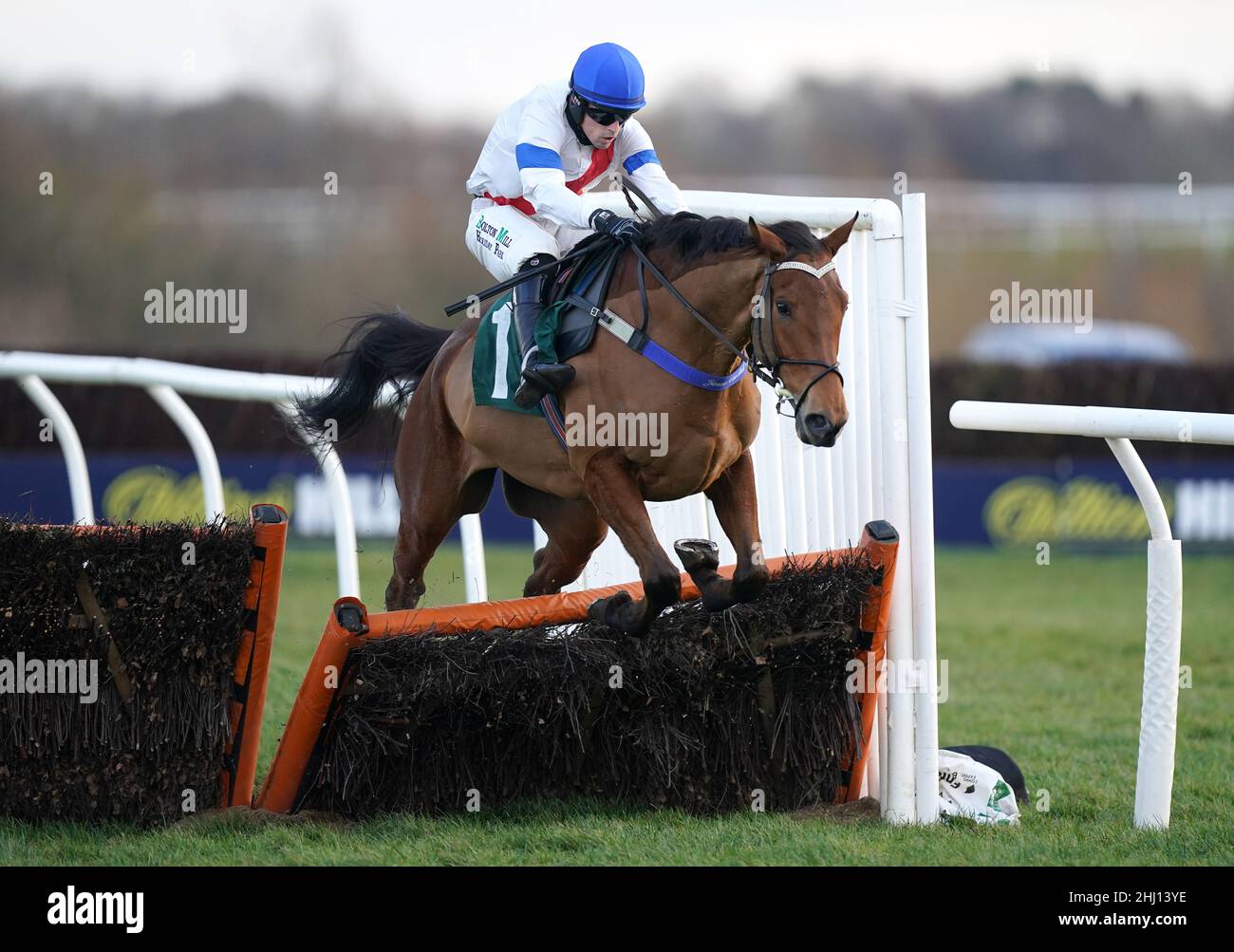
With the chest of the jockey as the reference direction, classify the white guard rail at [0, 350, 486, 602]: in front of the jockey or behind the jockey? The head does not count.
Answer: behind

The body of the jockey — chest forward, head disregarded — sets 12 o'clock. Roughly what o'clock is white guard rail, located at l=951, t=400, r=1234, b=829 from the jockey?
The white guard rail is roughly at 11 o'clock from the jockey.

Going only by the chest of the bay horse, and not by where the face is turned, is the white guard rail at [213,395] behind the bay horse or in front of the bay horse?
behind

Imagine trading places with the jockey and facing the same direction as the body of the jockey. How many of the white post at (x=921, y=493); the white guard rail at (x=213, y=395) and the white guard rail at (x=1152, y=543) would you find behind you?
1

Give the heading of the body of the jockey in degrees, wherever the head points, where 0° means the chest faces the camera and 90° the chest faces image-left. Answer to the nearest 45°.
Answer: approximately 315°

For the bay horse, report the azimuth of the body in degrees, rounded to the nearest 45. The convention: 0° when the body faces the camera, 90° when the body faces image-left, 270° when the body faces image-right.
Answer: approximately 315°

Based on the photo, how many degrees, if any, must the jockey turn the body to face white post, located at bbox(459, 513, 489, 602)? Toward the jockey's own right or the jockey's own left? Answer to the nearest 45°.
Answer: approximately 135° to the jockey's own left
